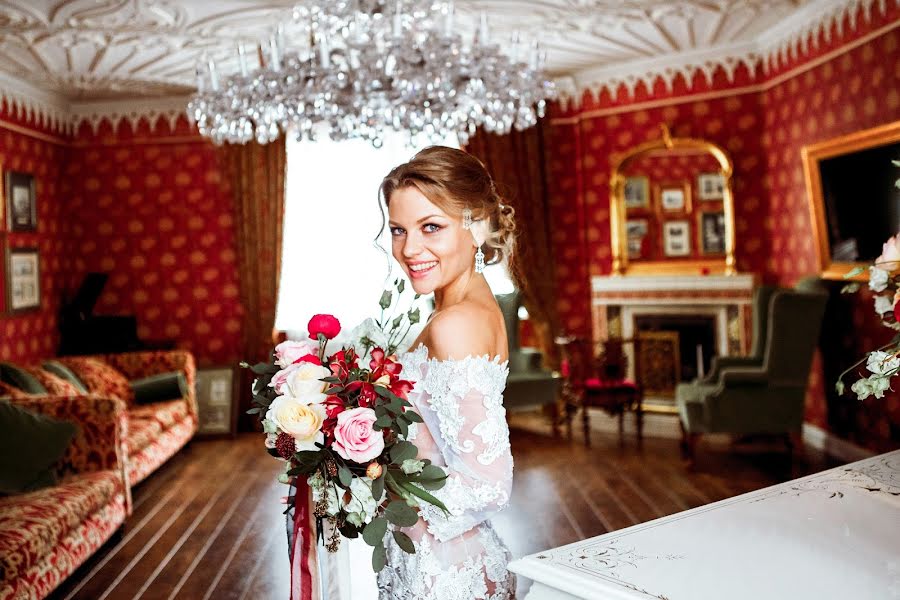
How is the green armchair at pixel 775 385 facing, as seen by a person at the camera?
facing to the left of the viewer

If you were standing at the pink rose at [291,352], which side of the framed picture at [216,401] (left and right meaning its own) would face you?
front

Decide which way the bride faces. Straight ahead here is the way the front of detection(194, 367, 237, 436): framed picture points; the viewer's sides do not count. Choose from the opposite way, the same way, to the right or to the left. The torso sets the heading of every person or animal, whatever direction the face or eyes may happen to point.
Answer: to the right

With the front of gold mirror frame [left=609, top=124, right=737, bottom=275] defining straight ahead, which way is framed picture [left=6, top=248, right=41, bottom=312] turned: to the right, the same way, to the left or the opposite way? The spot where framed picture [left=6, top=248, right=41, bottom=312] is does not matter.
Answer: to the left

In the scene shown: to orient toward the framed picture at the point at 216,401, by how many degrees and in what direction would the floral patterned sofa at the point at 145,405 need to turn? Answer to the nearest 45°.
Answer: approximately 90° to its left

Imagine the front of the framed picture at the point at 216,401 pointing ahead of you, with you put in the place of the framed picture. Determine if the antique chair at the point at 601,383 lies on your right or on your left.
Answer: on your left

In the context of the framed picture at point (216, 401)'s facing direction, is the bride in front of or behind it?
in front

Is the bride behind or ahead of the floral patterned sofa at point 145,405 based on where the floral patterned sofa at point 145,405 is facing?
ahead

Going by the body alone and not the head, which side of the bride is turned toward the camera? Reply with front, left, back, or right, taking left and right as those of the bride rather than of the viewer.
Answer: left
